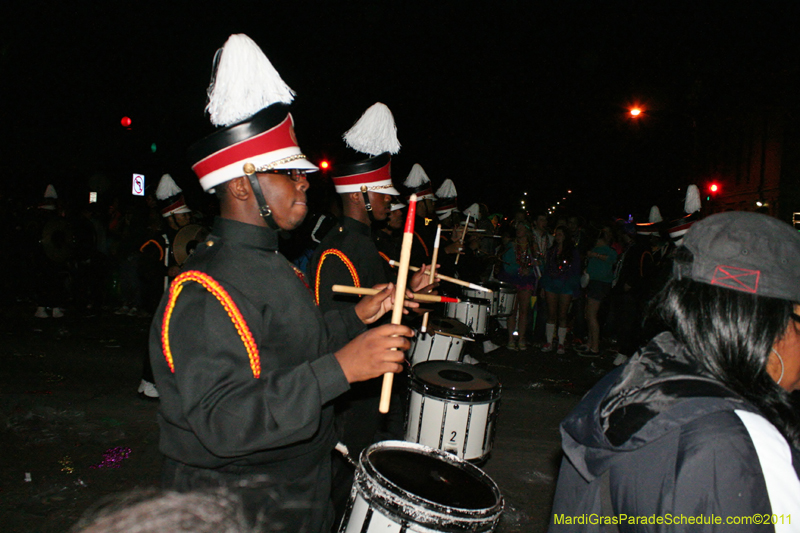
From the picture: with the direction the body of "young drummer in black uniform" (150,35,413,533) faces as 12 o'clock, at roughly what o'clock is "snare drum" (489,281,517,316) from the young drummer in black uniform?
The snare drum is roughly at 10 o'clock from the young drummer in black uniform.

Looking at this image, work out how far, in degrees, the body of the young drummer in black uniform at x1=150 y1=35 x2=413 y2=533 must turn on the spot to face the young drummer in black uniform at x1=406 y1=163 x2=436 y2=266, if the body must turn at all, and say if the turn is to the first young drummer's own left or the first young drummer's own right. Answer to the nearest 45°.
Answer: approximately 90° to the first young drummer's own left

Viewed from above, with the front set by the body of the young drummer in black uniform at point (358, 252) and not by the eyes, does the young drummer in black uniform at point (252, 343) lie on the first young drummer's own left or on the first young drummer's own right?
on the first young drummer's own right

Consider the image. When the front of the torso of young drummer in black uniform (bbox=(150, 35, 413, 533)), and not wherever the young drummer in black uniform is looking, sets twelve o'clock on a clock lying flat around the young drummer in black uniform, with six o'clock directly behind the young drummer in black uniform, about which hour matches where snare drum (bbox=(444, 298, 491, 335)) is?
The snare drum is roughly at 10 o'clock from the young drummer in black uniform.

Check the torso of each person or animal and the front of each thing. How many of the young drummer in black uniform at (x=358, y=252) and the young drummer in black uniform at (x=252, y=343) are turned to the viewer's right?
2

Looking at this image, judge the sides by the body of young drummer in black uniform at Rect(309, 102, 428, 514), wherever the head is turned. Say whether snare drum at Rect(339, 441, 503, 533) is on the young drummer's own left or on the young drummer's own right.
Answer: on the young drummer's own right

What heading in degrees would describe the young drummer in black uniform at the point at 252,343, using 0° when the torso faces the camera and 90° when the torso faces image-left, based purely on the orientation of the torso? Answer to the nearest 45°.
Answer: approximately 270°

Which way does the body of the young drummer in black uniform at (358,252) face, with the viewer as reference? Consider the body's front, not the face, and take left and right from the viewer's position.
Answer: facing to the right of the viewer
